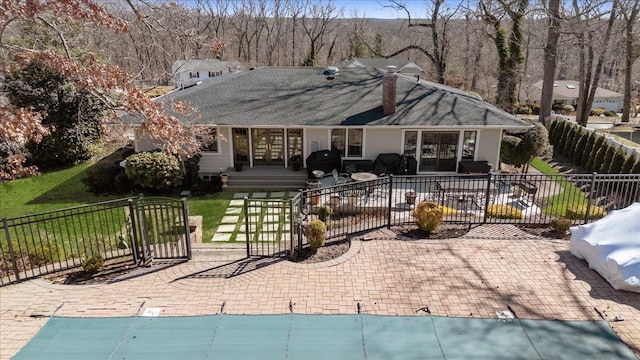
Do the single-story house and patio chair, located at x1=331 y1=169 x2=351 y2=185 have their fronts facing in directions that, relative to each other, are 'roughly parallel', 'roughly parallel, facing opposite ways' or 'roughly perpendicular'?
roughly perpendicular

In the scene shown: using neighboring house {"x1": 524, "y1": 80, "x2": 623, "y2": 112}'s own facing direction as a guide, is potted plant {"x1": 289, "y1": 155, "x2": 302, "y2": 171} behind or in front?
in front

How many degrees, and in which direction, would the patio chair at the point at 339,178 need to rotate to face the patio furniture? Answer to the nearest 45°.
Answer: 0° — it already faces it

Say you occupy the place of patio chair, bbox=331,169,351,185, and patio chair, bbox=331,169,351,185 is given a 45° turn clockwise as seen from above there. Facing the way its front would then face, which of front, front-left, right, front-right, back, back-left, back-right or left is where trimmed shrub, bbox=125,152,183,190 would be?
back-right

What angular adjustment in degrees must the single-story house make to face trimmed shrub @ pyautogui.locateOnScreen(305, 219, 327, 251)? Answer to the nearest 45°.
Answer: approximately 180°

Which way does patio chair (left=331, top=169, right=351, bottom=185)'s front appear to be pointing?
to the viewer's right

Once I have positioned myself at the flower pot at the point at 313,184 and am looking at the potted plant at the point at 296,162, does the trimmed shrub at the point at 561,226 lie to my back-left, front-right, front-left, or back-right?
back-right

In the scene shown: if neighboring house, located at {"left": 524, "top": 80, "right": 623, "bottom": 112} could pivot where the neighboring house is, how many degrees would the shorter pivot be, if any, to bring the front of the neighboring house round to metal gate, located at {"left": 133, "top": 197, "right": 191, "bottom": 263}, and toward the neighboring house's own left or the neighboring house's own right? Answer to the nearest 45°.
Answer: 0° — it already faces it

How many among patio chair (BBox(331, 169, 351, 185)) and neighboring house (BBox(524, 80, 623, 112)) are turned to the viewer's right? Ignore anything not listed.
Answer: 1

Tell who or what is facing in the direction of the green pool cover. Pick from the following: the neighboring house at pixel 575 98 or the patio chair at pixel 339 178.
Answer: the neighboring house

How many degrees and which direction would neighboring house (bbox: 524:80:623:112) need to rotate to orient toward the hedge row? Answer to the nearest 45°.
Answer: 0° — it already faces it
